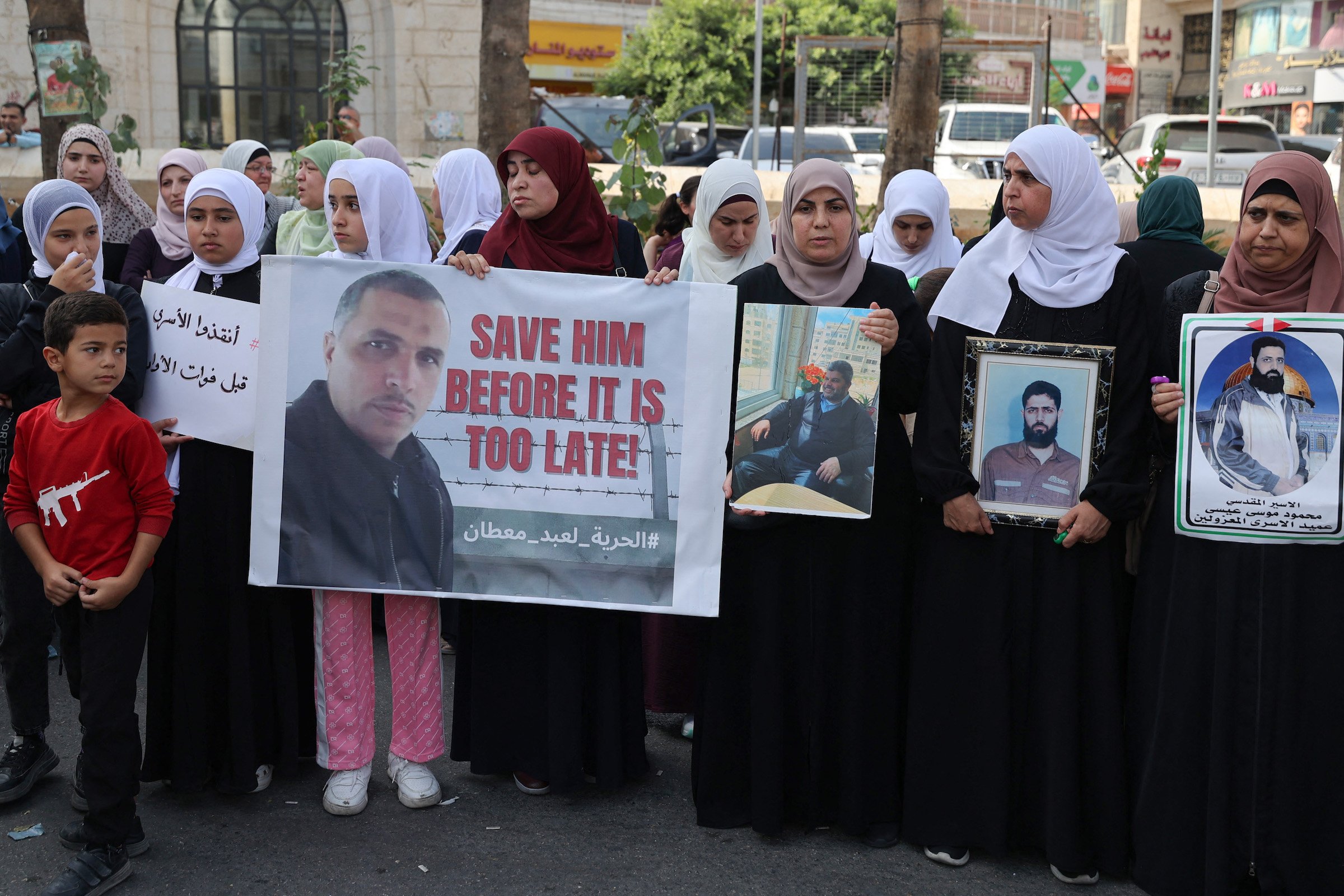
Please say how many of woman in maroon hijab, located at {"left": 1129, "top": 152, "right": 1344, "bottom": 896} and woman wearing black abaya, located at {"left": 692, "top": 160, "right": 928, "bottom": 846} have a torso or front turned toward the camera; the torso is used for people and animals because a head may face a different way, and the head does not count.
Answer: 2

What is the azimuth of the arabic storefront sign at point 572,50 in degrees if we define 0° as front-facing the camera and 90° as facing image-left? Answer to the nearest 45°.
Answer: approximately 0°

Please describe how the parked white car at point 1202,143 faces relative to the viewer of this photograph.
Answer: facing away from the viewer and to the left of the viewer

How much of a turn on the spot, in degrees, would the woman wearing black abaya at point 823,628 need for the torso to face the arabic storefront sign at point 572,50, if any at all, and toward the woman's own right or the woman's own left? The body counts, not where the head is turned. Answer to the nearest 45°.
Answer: approximately 180°

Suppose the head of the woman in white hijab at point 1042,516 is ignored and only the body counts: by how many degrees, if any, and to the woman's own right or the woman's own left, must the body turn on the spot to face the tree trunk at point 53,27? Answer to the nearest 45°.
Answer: approximately 135° to the woman's own right
